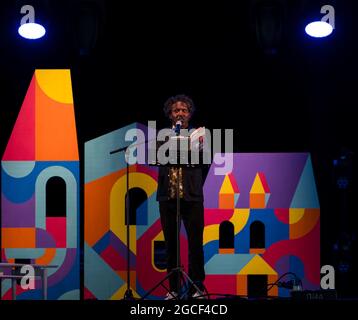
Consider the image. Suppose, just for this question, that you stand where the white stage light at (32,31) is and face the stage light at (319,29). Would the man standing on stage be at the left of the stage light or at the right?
right

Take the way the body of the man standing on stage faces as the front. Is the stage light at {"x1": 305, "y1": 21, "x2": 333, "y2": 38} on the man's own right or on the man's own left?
on the man's own left

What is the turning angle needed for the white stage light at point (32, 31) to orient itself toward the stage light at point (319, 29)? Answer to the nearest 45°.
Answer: approximately 90° to its left

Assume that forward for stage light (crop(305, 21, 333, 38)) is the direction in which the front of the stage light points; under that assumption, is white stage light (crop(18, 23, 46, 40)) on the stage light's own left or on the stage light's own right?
on the stage light's own right

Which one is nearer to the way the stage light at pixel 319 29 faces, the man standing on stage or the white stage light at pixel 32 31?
the man standing on stage

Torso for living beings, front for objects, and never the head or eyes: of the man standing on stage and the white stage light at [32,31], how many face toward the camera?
2

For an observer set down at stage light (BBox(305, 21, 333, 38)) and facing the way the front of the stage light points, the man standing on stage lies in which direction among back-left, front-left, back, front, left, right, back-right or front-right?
front-right

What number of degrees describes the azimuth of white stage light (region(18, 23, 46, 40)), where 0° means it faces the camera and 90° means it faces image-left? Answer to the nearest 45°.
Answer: approximately 0°
